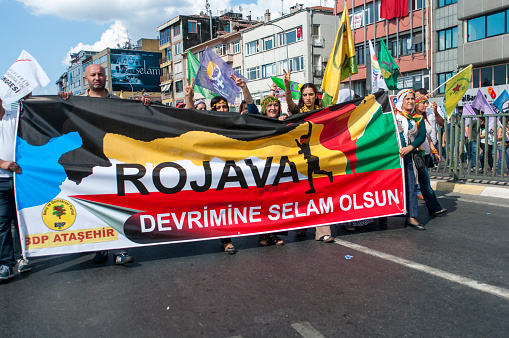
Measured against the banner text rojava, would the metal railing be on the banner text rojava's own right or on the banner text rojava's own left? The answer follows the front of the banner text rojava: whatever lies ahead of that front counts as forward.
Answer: on the banner text rojava's own left

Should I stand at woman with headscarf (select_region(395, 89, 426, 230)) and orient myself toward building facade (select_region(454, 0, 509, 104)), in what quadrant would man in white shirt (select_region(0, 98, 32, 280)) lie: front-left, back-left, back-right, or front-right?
back-left

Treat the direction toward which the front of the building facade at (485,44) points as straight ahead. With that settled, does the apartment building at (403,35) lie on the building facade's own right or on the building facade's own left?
on the building facade's own right

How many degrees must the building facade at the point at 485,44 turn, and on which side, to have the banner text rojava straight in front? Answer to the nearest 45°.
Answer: approximately 45° to its left

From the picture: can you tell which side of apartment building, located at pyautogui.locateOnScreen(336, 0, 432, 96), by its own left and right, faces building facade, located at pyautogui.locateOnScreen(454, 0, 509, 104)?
left

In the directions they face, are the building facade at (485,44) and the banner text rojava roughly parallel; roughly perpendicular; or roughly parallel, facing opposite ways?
roughly perpendicular

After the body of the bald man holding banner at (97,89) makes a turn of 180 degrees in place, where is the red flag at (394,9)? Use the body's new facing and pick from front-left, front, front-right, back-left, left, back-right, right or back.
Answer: front-right

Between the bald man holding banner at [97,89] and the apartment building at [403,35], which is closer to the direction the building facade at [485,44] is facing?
the bald man holding banner

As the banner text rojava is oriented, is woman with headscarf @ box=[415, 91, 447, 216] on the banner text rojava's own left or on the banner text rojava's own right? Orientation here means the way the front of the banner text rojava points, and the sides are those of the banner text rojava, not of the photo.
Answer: on the banner text rojava's own left

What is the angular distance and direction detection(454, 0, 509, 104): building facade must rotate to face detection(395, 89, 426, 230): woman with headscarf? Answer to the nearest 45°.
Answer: approximately 45° to its left

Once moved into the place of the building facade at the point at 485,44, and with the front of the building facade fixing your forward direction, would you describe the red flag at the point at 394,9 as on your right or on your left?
on your right

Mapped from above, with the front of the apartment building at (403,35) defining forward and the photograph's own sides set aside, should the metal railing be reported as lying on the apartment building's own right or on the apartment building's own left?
on the apartment building's own left
